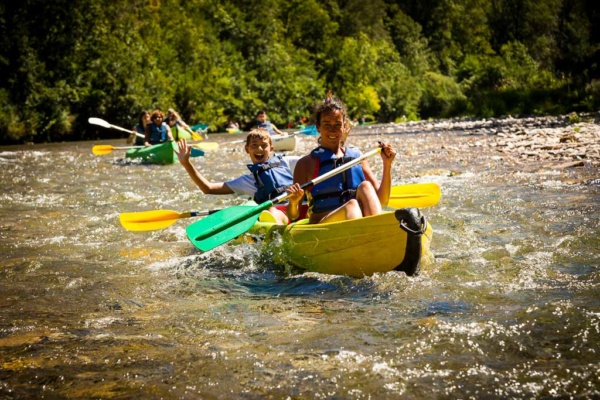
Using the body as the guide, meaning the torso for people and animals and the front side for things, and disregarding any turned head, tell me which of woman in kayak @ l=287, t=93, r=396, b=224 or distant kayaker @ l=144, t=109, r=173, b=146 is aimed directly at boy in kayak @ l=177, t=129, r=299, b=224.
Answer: the distant kayaker

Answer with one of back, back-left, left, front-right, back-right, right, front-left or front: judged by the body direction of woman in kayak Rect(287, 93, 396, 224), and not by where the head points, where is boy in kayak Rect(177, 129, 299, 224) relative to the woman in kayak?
back

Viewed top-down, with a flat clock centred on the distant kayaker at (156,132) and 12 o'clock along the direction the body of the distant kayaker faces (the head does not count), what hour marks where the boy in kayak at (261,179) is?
The boy in kayak is roughly at 12 o'clock from the distant kayaker.

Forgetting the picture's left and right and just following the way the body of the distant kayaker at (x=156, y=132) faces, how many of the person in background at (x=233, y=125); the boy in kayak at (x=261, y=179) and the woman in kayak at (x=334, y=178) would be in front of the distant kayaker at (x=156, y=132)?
2

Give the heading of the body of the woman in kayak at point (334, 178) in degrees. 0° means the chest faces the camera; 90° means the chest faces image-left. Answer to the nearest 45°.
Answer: approximately 315°

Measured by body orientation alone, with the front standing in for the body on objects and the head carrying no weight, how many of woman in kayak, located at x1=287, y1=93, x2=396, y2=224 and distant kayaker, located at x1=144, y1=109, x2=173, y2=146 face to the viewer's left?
0

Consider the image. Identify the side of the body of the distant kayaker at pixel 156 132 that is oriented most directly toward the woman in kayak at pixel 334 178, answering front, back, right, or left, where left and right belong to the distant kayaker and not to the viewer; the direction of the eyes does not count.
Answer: front
